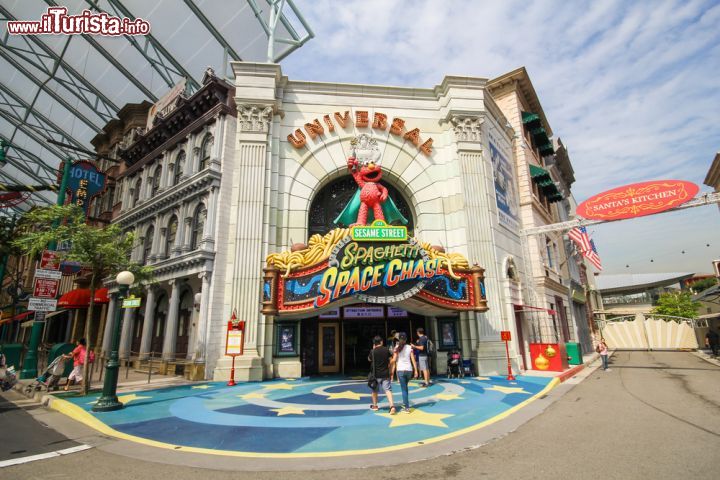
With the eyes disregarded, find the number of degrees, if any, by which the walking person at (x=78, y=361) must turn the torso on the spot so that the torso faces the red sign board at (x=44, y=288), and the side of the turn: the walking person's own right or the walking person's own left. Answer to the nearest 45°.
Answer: approximately 45° to the walking person's own right

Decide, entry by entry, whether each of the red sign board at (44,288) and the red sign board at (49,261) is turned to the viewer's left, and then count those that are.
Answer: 0

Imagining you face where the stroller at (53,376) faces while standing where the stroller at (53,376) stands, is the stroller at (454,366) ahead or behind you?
behind

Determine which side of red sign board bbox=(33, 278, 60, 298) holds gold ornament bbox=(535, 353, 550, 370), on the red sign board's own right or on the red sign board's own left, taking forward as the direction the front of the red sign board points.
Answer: on the red sign board's own left

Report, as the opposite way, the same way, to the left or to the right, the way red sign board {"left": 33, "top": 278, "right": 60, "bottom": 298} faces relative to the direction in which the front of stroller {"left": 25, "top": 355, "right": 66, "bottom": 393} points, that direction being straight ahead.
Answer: to the left

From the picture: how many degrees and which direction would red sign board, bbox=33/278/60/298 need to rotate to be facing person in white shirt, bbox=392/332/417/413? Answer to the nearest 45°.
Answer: approximately 45° to its left

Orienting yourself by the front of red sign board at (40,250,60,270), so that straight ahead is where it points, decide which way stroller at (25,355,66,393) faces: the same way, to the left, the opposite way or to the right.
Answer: to the right

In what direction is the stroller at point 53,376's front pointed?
to the viewer's left

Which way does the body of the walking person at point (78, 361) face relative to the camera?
to the viewer's left

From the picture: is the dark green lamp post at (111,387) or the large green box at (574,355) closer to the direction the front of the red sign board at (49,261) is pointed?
the dark green lamp post

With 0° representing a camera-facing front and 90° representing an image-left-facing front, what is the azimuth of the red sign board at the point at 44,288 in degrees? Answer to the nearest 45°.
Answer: approximately 0°
